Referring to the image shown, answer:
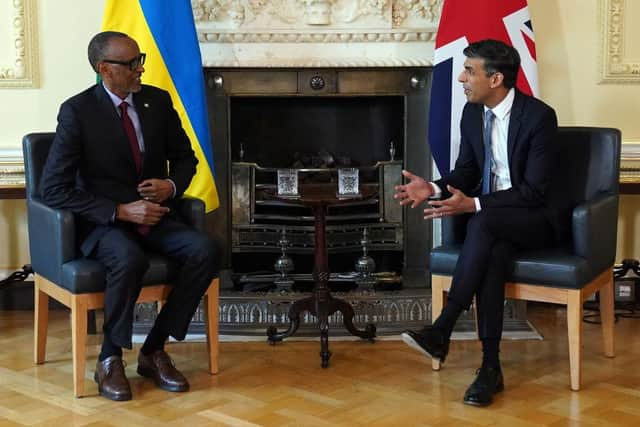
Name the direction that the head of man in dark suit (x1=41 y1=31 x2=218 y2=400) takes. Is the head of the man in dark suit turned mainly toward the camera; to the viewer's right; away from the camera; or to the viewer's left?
to the viewer's right

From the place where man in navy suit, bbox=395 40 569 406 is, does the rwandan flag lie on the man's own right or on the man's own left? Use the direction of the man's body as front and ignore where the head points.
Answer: on the man's own right

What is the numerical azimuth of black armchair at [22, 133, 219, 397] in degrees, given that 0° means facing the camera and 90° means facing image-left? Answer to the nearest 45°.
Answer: approximately 315°

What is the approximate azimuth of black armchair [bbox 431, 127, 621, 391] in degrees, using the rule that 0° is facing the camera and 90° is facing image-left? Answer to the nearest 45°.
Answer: approximately 45°

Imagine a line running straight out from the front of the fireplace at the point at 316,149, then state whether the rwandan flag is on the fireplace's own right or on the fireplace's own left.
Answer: on the fireplace's own right

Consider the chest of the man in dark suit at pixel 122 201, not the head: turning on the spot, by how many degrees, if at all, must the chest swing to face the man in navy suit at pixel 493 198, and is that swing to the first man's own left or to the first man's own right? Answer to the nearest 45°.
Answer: approximately 45° to the first man's own left

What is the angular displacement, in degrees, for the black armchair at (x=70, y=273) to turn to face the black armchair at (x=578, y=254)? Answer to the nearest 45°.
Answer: approximately 45° to its left
